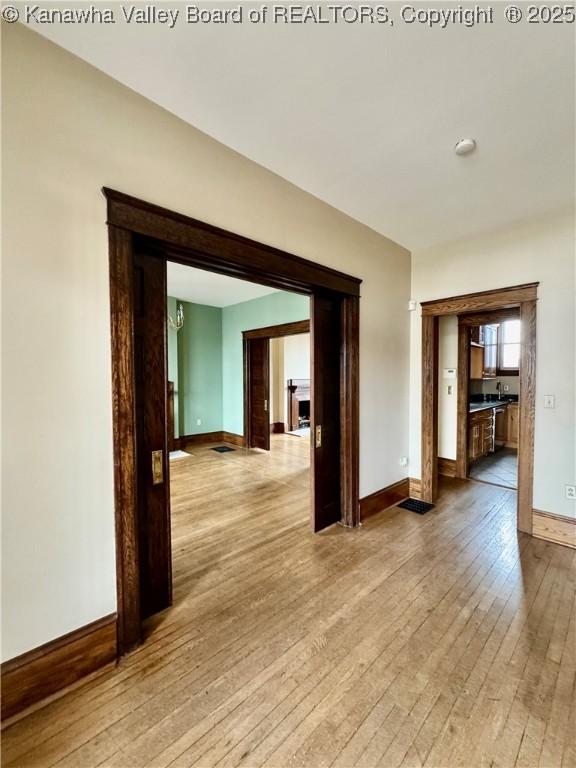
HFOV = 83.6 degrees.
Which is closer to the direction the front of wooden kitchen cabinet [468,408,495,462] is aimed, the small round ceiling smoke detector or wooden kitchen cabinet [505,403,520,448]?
the small round ceiling smoke detector

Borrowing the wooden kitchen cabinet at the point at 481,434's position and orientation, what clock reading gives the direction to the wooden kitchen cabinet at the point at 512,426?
the wooden kitchen cabinet at the point at 512,426 is roughly at 10 o'clock from the wooden kitchen cabinet at the point at 481,434.

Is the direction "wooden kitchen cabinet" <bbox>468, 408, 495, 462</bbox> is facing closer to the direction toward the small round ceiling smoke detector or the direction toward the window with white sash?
the small round ceiling smoke detector

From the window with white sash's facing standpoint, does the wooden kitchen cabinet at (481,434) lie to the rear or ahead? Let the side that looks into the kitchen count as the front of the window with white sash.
ahead

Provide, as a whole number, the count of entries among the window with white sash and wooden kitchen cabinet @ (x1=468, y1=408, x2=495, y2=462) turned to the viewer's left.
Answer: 0

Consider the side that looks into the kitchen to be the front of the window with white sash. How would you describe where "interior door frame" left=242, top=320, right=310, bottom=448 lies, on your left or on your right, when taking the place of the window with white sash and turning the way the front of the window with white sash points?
on your right

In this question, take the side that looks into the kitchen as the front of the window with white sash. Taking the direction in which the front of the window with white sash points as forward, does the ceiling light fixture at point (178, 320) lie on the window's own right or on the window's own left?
on the window's own right

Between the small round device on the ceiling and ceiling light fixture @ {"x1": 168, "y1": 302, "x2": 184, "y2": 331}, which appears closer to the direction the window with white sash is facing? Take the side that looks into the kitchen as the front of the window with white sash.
the small round device on the ceiling

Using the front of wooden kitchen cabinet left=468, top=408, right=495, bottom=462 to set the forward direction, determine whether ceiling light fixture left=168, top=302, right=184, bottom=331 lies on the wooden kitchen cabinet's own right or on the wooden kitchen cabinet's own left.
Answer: on the wooden kitchen cabinet's own right

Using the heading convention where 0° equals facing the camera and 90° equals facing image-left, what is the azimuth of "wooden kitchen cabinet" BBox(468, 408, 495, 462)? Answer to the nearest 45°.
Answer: approximately 315°

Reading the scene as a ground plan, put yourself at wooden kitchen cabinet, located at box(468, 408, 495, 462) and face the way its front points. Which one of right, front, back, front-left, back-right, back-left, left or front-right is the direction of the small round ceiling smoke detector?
front-right

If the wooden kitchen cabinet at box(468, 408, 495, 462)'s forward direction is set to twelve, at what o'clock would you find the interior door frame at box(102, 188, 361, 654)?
The interior door frame is roughly at 2 o'clock from the wooden kitchen cabinet.
